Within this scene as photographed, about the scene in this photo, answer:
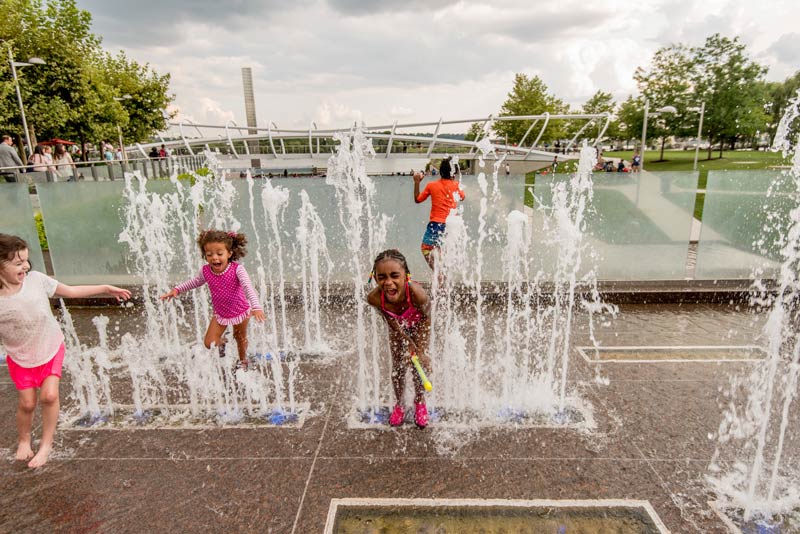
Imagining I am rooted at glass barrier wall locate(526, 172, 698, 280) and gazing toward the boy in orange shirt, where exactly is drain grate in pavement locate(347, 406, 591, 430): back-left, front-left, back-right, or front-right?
front-left

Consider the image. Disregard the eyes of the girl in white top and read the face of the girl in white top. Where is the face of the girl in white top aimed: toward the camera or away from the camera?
toward the camera

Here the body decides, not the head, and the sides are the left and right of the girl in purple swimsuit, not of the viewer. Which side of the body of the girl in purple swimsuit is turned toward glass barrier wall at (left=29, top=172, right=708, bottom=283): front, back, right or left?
back

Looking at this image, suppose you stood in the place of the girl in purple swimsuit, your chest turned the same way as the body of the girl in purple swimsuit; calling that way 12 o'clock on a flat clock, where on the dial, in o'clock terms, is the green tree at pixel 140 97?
The green tree is roughly at 5 o'clock from the girl in purple swimsuit.

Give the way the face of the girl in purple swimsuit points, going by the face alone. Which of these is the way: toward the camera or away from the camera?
toward the camera

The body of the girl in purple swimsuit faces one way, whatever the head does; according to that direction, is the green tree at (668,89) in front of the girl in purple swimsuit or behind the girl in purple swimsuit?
behind

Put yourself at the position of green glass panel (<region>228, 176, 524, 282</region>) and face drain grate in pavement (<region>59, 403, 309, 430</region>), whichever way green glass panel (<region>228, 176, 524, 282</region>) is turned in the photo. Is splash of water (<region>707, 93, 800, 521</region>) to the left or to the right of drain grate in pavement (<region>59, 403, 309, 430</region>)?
left

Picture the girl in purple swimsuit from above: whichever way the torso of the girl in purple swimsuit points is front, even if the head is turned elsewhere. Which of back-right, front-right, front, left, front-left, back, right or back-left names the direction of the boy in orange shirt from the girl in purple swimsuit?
back

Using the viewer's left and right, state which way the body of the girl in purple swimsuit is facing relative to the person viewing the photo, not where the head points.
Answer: facing the viewer

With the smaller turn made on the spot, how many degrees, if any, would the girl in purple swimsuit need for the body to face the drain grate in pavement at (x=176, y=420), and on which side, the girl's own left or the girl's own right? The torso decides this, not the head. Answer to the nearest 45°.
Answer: approximately 90° to the girl's own right

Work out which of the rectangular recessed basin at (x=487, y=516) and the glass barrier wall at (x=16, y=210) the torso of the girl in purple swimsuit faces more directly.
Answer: the rectangular recessed basin

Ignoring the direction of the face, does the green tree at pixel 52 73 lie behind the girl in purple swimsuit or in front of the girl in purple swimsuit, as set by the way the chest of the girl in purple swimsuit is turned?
behind

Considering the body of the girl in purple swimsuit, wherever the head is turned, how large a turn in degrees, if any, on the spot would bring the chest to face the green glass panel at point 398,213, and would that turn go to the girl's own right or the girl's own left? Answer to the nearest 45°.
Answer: approximately 180°

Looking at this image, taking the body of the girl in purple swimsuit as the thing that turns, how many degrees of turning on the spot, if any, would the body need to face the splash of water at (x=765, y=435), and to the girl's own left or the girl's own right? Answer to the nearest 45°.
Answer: approximately 90° to the girl's own left

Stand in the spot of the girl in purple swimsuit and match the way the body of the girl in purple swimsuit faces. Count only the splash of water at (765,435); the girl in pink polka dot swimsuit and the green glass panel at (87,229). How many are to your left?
1
